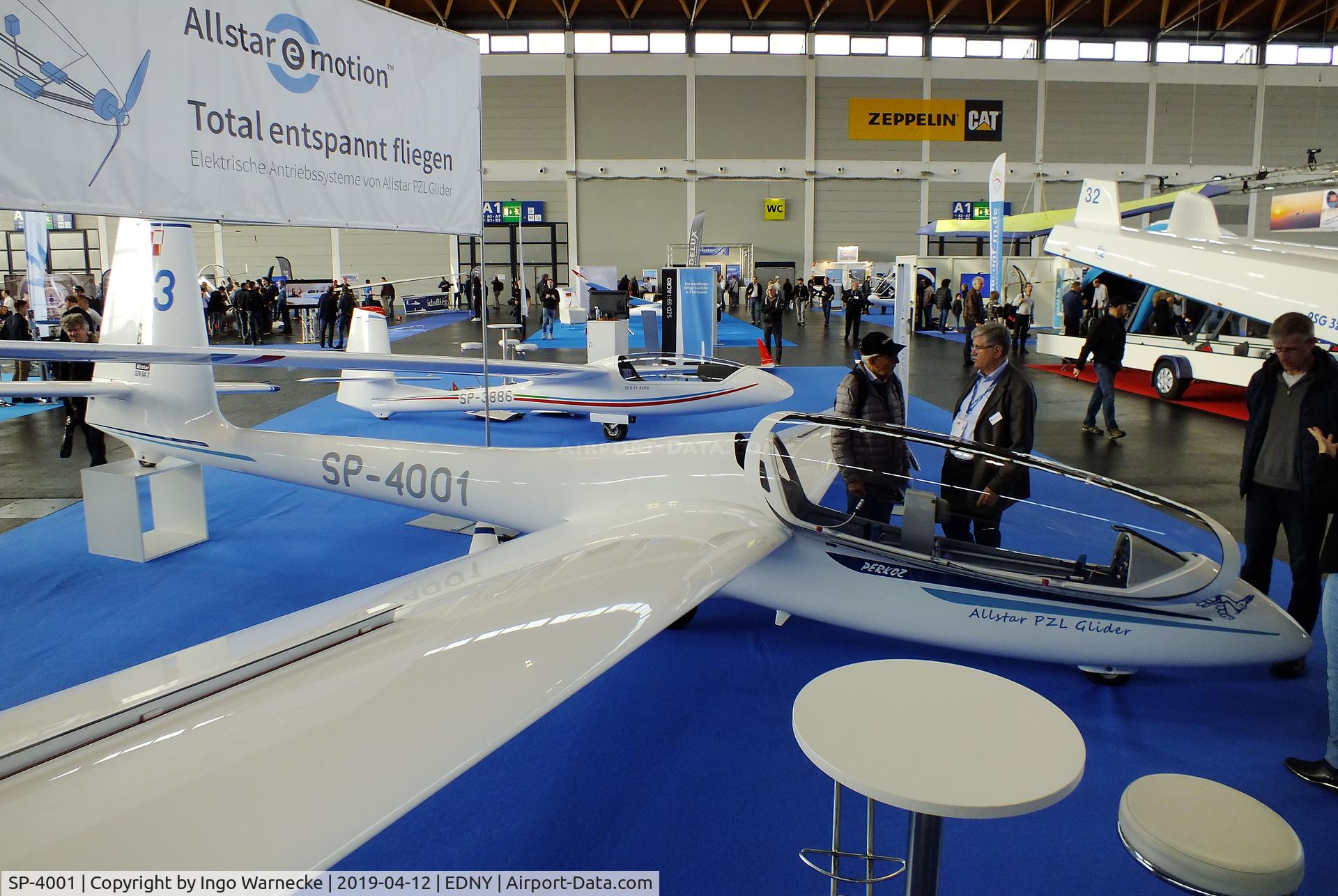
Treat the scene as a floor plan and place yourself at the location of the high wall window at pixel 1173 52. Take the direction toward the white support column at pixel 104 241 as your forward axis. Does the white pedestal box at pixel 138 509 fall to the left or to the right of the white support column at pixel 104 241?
left

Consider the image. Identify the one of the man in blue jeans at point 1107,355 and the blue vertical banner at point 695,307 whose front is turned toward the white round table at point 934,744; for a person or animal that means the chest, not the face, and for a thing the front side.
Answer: the blue vertical banner

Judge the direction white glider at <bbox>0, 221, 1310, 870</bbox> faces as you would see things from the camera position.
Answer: facing the viewer and to the right of the viewer

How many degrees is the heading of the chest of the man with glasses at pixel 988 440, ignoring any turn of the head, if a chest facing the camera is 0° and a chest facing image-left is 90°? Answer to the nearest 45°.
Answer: approximately 45°

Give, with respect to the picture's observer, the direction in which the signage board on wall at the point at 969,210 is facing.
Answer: facing the viewer

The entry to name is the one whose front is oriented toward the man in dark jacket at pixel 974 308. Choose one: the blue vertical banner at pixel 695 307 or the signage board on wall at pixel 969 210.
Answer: the signage board on wall

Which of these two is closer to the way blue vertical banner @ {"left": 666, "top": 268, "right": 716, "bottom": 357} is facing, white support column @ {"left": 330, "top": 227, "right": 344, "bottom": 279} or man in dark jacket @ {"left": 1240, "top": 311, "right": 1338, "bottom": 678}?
the man in dark jacket

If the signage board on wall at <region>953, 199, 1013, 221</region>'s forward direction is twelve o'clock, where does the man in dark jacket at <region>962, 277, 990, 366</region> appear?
The man in dark jacket is roughly at 12 o'clock from the signage board on wall.

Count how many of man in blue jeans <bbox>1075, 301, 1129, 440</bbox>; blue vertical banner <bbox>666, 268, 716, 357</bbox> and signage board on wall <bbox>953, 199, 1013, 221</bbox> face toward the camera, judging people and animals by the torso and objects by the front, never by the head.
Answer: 2

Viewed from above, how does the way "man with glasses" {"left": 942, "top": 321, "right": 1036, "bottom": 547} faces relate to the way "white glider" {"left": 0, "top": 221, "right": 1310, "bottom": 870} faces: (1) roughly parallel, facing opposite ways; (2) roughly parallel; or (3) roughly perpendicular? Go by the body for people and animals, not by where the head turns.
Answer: roughly perpendicular

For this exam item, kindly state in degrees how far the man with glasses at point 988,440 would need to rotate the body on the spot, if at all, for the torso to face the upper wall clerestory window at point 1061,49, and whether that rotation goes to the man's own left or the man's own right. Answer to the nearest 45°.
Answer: approximately 135° to the man's own right

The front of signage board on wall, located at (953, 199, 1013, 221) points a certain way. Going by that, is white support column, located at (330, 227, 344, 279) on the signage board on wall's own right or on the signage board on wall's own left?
on the signage board on wall's own right

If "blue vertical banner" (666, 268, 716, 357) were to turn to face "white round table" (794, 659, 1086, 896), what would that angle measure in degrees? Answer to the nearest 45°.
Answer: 0° — it already faces it
